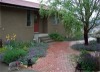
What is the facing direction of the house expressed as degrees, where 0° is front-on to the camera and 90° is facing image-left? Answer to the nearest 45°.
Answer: approximately 315°

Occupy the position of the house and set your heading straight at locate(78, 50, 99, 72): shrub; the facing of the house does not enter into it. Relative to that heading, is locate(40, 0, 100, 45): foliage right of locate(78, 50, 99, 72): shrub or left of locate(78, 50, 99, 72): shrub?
left
